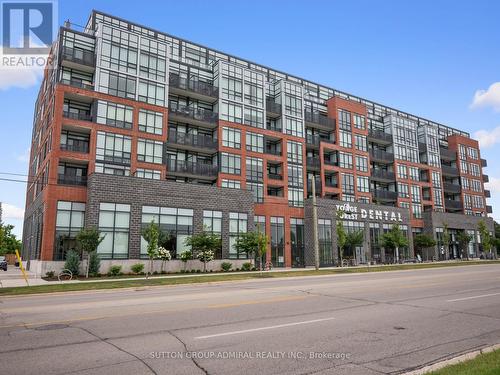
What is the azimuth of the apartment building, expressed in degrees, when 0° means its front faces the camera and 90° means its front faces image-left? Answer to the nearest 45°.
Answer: approximately 315°
